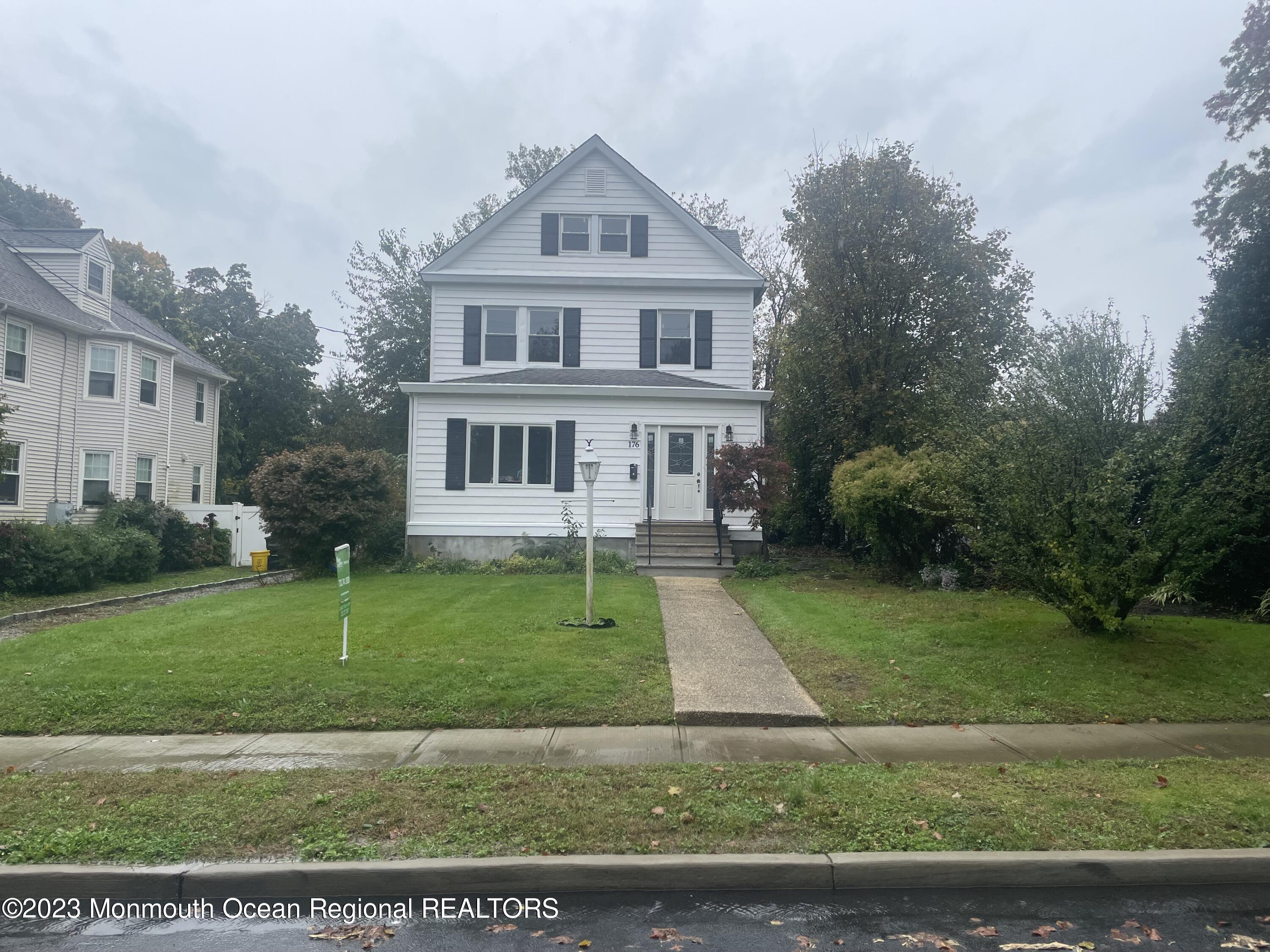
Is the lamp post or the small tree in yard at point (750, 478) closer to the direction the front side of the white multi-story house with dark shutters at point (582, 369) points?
the lamp post

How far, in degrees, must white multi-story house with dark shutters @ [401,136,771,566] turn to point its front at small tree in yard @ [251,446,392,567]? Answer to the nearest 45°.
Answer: approximately 90° to its right

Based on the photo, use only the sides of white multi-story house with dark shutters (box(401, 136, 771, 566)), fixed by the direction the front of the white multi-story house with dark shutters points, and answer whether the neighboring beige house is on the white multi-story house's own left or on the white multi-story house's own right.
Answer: on the white multi-story house's own right

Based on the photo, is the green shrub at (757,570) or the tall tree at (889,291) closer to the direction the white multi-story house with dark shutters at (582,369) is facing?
the green shrub

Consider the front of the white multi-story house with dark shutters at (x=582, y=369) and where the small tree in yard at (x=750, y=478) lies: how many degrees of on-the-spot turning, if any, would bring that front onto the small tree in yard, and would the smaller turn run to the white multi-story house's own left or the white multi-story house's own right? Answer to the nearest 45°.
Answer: approximately 45° to the white multi-story house's own left

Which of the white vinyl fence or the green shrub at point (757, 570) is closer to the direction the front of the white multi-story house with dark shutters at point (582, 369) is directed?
the green shrub

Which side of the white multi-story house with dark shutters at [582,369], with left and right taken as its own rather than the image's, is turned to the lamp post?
front

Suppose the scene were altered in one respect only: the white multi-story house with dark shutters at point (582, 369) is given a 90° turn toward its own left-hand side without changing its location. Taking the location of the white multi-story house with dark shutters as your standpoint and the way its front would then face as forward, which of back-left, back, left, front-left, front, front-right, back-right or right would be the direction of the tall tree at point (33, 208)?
back-left

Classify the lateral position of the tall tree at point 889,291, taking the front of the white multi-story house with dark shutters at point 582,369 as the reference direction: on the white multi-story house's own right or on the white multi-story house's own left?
on the white multi-story house's own left

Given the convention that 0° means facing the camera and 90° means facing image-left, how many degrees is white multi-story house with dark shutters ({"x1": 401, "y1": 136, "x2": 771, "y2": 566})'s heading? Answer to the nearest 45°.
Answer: approximately 0°

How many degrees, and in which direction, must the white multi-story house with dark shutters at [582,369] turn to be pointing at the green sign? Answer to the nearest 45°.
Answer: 0° — it already faces it

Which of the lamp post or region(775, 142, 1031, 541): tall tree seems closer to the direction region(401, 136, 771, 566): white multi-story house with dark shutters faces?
the lamp post
